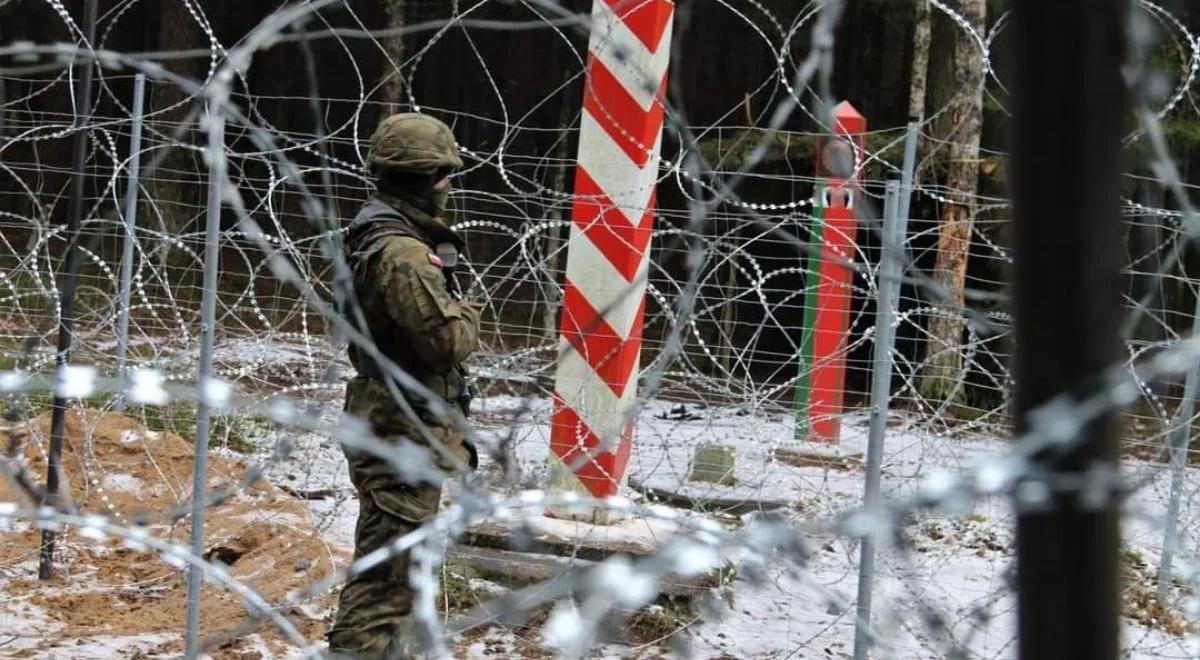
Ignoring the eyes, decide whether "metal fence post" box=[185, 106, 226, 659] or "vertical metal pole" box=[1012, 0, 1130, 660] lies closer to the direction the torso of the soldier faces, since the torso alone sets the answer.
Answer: the vertical metal pole

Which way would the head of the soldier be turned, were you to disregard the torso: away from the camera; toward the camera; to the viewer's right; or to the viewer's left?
to the viewer's right

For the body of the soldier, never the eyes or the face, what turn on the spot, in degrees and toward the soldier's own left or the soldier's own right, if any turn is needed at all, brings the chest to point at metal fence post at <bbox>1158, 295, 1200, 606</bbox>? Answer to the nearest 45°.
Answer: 0° — they already face it

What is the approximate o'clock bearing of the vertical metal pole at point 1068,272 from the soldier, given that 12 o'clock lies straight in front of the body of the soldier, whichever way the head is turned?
The vertical metal pole is roughly at 3 o'clock from the soldier.

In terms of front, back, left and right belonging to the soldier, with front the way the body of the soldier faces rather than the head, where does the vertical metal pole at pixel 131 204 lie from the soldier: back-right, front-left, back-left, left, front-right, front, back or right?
back-left

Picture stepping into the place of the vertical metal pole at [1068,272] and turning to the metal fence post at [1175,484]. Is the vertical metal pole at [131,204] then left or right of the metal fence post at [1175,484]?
left

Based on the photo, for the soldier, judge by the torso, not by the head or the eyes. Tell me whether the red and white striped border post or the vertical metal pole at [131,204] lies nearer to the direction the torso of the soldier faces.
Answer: the red and white striped border post

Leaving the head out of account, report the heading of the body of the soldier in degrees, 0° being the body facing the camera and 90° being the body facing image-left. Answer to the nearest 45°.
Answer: approximately 270°

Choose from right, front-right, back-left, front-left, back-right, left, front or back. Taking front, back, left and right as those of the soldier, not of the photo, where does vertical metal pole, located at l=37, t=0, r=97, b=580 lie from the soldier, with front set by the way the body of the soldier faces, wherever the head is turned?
back-left
